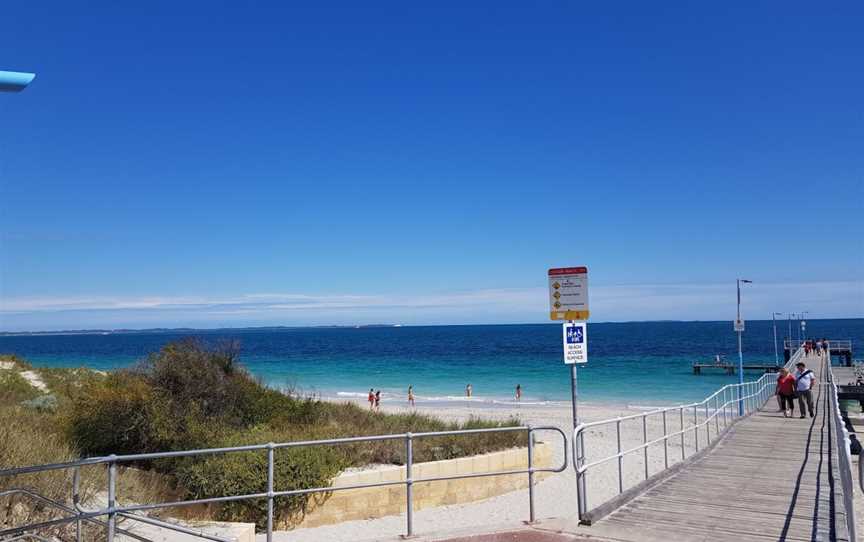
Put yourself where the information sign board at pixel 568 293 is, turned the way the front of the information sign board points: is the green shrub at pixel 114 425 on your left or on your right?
on your right

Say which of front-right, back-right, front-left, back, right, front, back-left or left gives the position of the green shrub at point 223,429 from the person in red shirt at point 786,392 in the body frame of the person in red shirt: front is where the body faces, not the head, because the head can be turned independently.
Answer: front-right

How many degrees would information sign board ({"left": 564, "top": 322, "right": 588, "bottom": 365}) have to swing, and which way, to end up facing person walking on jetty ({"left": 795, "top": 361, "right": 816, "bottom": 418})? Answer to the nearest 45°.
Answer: approximately 135° to its left

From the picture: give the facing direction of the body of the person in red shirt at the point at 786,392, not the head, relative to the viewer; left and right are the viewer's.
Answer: facing the viewer

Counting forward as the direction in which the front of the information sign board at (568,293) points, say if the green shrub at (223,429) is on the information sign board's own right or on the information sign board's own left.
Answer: on the information sign board's own right

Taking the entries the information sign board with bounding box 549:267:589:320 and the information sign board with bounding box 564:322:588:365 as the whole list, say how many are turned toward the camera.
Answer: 2

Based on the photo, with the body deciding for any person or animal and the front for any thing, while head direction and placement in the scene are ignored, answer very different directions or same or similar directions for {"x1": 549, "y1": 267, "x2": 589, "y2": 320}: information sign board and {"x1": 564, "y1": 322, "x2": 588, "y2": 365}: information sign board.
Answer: same or similar directions

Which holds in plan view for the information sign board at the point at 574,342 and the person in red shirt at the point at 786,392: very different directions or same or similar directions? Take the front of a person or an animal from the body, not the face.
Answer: same or similar directions

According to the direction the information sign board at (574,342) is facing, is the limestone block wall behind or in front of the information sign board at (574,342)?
behind

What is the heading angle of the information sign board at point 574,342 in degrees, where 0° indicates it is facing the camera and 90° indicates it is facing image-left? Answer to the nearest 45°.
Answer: approximately 0°

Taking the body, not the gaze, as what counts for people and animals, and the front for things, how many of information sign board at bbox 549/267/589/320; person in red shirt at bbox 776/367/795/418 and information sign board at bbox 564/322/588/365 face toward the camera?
3

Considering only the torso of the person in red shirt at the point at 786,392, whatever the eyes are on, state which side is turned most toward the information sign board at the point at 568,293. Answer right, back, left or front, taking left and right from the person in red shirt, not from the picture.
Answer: front

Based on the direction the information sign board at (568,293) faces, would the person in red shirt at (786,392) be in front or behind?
behind

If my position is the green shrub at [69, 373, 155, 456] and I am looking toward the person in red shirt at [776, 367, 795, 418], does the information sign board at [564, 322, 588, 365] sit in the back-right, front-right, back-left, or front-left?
front-right

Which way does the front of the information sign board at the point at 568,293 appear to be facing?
toward the camera
